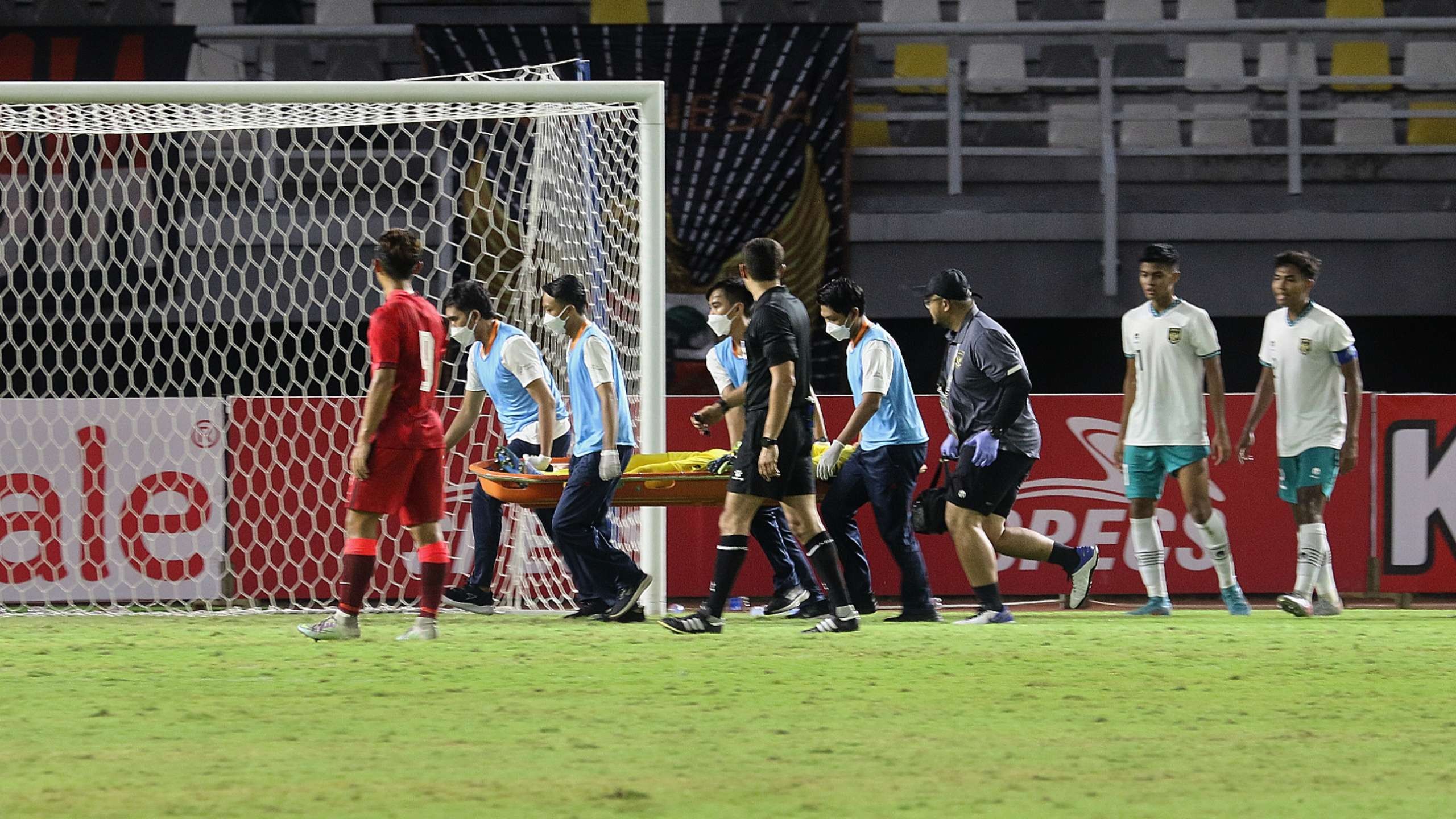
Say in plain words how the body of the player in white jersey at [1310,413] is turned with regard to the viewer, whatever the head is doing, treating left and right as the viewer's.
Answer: facing the viewer and to the left of the viewer

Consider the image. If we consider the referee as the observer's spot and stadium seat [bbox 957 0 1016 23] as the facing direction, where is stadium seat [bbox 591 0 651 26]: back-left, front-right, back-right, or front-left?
front-left

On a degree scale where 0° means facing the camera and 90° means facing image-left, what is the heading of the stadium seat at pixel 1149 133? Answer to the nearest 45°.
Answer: approximately 0°

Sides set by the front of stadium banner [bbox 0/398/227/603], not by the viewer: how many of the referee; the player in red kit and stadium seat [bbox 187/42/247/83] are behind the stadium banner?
1

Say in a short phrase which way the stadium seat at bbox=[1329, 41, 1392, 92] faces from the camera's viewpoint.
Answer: facing the viewer

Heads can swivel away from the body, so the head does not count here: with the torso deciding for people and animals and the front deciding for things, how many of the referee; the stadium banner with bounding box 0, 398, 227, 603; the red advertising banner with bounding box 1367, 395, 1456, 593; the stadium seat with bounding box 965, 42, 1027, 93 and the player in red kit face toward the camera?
3

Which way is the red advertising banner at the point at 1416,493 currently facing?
toward the camera

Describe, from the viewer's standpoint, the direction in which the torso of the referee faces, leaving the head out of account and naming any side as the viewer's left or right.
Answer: facing to the left of the viewer

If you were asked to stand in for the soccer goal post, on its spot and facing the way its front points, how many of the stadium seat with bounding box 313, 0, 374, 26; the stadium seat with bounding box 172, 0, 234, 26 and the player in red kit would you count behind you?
2

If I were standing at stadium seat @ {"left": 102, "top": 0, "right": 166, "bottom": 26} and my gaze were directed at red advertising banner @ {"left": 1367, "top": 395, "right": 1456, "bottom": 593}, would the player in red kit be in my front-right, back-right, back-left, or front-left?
front-right

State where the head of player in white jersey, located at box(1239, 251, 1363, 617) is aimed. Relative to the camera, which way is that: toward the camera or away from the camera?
toward the camera

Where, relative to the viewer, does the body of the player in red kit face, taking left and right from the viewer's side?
facing away from the viewer and to the left of the viewer

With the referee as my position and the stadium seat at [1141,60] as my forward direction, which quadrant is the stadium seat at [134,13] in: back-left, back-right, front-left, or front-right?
front-left

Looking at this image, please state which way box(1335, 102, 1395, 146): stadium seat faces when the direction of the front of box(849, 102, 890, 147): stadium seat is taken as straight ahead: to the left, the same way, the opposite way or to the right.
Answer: the same way

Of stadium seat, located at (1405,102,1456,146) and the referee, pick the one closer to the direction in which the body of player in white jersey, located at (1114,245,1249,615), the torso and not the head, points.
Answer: the referee

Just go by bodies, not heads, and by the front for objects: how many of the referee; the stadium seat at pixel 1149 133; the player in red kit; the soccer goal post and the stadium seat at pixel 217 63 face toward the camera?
3

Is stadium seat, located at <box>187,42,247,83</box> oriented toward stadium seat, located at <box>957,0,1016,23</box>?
no

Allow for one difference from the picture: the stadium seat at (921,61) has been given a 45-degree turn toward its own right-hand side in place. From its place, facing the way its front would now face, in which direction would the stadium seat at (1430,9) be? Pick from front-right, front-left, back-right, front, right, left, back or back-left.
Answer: back-left

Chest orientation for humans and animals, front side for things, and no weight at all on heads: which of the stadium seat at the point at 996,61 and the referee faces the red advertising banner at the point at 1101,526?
the stadium seat
